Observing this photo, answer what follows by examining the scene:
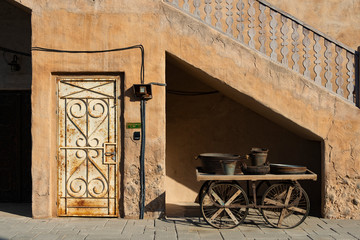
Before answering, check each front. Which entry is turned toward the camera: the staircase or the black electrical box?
the black electrical box

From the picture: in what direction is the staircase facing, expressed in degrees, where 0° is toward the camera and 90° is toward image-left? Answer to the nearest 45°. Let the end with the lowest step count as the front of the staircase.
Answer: approximately 270°

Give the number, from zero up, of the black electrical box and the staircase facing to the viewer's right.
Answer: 1

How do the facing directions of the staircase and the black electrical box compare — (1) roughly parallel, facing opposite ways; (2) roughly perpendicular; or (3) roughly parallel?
roughly perpendicular

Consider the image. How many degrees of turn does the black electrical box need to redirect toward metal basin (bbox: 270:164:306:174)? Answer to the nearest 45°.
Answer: approximately 90° to its left

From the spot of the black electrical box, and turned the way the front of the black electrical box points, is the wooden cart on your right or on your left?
on your left

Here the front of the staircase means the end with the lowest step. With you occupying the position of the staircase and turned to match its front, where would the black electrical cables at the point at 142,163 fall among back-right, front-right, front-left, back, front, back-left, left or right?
back

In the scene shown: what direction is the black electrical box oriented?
toward the camera

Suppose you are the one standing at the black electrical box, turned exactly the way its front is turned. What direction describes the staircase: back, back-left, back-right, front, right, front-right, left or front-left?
left
